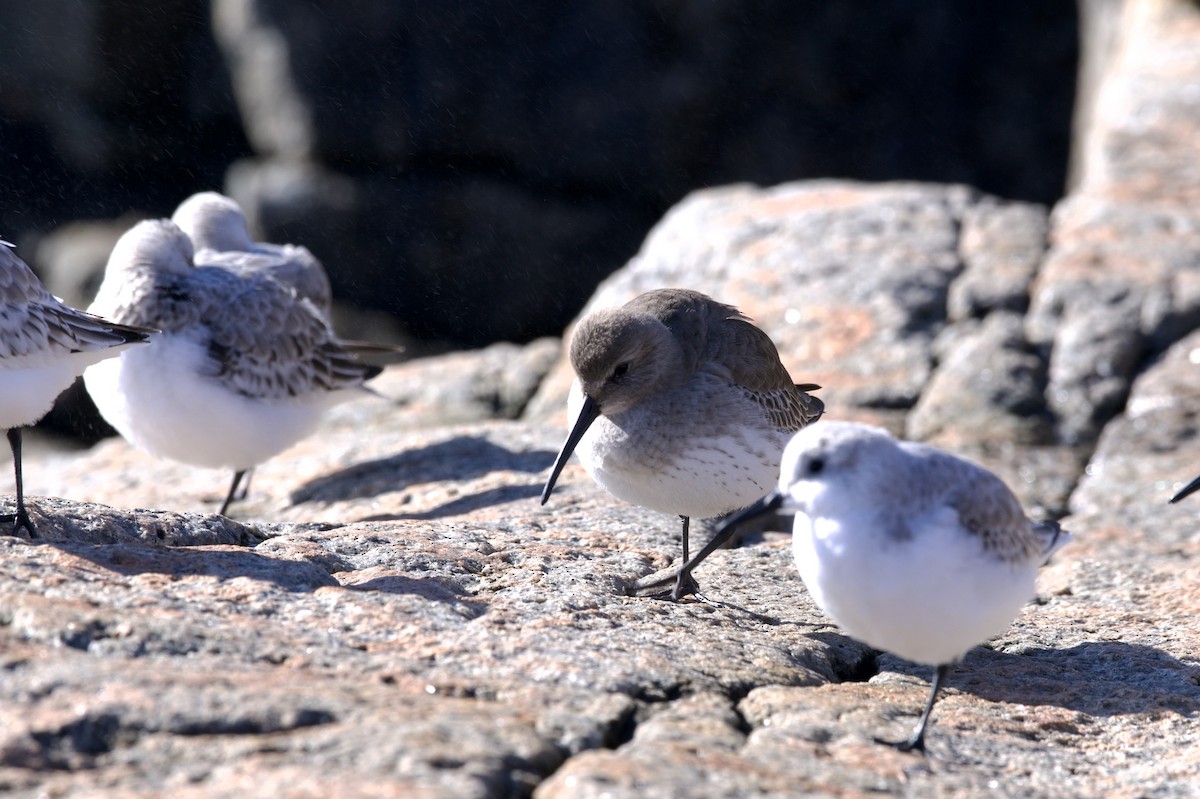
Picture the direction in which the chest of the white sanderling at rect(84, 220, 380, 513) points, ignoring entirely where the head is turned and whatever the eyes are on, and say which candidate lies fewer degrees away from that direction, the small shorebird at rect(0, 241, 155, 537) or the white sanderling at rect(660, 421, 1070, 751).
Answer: the small shorebird

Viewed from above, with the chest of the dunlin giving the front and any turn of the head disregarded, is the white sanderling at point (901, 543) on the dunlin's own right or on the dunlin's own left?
on the dunlin's own left

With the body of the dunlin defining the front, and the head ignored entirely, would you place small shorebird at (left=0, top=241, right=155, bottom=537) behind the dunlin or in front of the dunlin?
in front

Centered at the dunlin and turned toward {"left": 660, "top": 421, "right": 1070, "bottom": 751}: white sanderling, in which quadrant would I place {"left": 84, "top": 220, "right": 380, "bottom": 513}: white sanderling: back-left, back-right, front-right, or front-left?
back-right

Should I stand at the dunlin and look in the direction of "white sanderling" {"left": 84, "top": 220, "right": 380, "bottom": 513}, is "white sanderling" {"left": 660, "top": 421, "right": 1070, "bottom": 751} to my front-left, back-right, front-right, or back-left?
back-left

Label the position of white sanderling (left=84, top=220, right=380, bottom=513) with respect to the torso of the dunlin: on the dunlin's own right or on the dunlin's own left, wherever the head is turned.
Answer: on the dunlin's own right

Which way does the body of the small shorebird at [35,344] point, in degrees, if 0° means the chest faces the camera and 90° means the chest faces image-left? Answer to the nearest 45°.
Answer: approximately 90°

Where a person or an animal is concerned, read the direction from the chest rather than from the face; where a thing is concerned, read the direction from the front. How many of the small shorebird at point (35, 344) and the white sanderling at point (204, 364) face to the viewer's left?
2

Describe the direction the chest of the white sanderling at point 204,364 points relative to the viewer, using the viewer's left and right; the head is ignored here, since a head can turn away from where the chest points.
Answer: facing to the left of the viewer

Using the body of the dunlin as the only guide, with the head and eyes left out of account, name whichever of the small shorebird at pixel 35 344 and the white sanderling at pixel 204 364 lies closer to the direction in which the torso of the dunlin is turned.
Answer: the small shorebird

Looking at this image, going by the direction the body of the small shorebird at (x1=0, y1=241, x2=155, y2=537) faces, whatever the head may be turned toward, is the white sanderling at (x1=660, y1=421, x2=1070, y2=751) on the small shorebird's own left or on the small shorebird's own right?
on the small shorebird's own left
